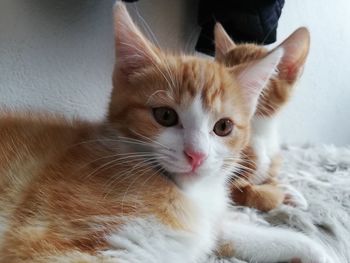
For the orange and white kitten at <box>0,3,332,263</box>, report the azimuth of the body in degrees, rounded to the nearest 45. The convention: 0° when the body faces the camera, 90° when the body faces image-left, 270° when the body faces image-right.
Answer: approximately 315°
